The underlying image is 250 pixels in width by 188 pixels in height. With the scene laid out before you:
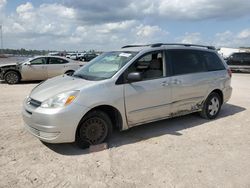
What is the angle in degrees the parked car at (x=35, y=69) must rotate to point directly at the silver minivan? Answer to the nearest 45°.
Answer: approximately 90° to its left

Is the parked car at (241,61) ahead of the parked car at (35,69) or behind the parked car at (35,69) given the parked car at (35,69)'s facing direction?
behind

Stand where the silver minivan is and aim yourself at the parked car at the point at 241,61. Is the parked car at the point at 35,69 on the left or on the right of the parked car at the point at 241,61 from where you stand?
left

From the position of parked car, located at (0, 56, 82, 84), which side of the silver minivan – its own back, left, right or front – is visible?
right

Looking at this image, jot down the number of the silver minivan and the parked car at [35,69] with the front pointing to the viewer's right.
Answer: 0

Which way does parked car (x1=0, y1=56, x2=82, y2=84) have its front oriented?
to the viewer's left
